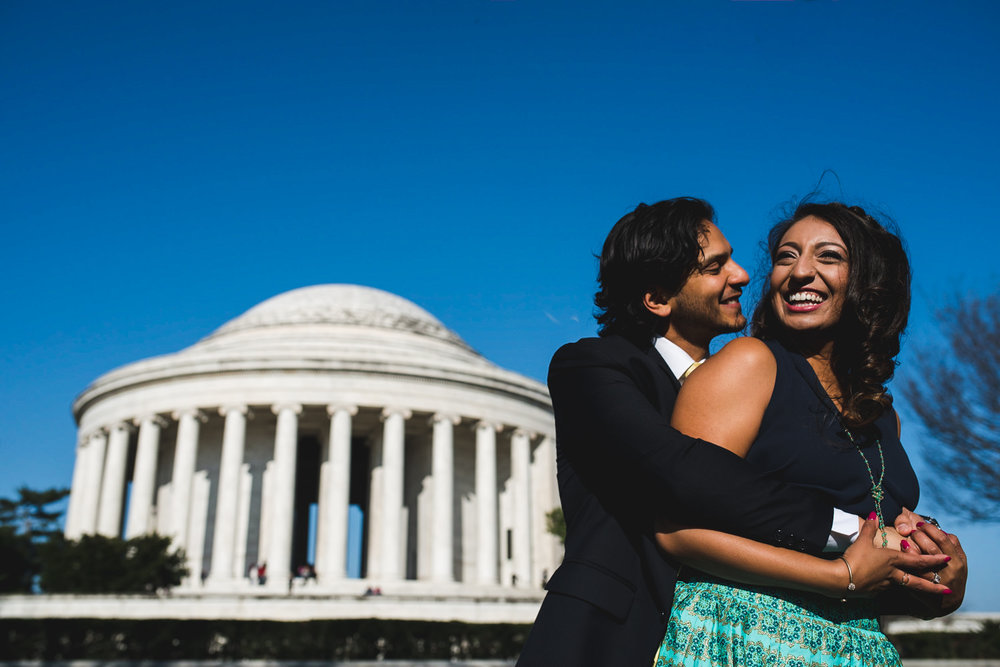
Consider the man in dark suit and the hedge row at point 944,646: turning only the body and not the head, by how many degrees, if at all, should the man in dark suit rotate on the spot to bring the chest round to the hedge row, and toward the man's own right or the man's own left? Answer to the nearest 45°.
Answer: approximately 90° to the man's own left

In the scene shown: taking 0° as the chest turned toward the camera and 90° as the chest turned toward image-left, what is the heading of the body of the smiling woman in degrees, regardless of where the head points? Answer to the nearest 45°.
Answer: approximately 315°

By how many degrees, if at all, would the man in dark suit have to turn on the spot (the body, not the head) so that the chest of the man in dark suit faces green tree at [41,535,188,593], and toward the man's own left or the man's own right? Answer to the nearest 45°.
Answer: approximately 135° to the man's own left

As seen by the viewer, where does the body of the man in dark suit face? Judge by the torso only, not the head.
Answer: to the viewer's right

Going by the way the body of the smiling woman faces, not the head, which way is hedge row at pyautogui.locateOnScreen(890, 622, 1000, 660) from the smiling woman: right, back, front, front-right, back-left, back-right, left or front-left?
back-left

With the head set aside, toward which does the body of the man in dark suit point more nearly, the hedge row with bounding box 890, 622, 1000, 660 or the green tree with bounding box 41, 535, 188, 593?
the hedge row

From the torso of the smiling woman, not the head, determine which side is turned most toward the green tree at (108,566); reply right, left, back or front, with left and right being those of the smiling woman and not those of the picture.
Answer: back

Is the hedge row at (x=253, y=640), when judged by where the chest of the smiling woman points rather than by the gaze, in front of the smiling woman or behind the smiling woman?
behind

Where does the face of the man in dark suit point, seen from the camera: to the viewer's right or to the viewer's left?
to the viewer's right
